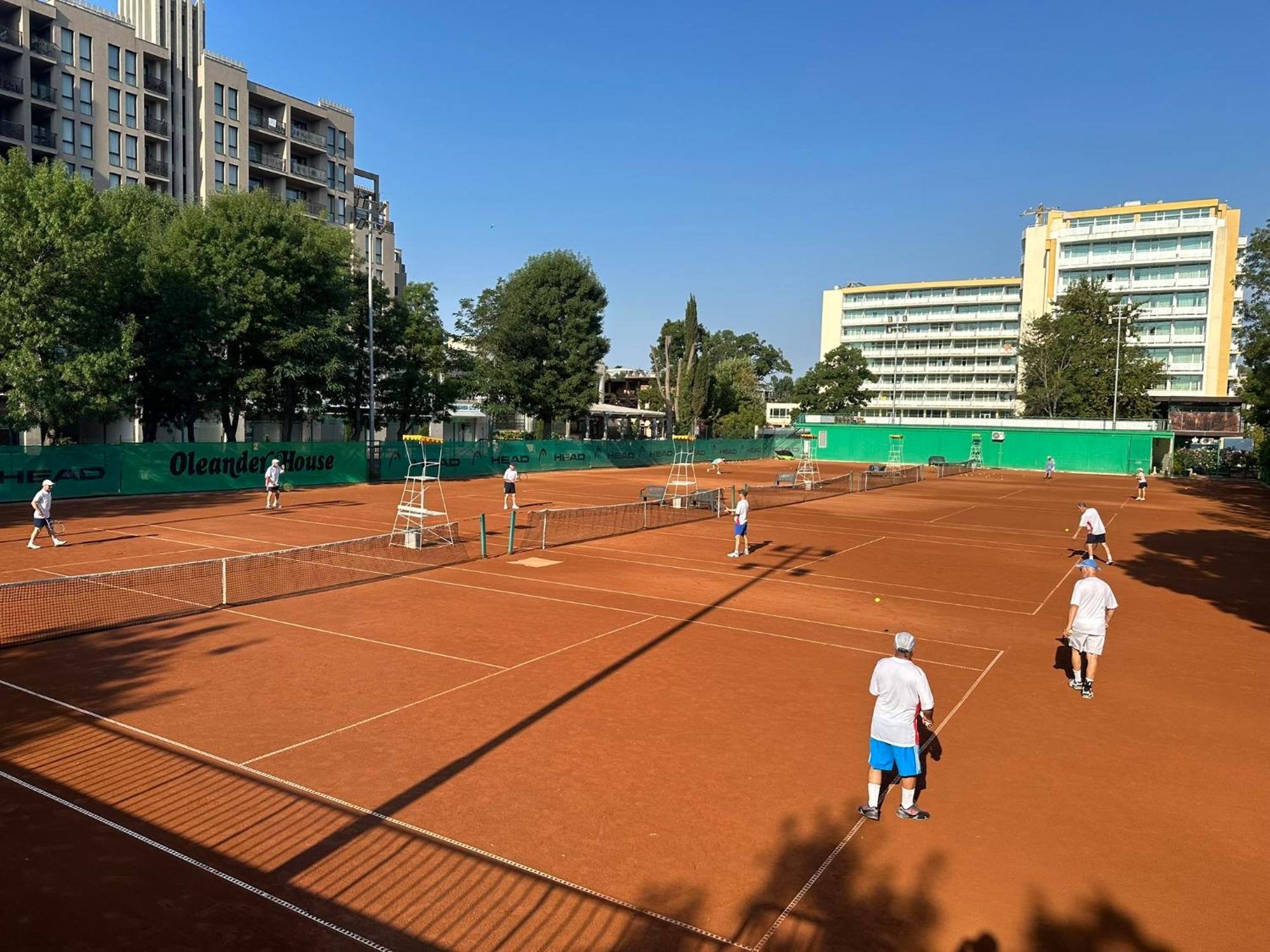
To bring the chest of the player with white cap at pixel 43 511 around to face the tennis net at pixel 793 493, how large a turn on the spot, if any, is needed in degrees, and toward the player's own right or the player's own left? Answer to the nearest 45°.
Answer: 0° — they already face it

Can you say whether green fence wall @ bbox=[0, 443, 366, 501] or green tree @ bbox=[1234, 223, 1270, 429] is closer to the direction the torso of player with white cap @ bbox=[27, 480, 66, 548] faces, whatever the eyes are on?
the green tree

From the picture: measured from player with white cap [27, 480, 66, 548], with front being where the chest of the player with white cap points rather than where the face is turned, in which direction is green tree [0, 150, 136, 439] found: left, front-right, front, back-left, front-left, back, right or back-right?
left

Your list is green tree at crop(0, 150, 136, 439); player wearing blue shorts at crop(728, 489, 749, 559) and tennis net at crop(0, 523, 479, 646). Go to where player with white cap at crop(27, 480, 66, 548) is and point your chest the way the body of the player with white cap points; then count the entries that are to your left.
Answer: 1

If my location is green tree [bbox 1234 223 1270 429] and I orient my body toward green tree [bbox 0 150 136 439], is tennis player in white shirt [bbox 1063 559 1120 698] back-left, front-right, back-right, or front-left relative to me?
front-left

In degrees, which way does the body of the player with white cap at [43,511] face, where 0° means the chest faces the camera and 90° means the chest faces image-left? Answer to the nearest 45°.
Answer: approximately 270°

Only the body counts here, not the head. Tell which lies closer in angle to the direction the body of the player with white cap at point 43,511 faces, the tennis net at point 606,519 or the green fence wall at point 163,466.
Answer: the tennis net

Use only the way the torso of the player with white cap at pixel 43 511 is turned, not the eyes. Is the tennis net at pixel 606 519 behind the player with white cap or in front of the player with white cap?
in front

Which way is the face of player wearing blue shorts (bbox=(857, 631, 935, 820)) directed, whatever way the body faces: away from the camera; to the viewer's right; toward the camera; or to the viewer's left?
away from the camera
